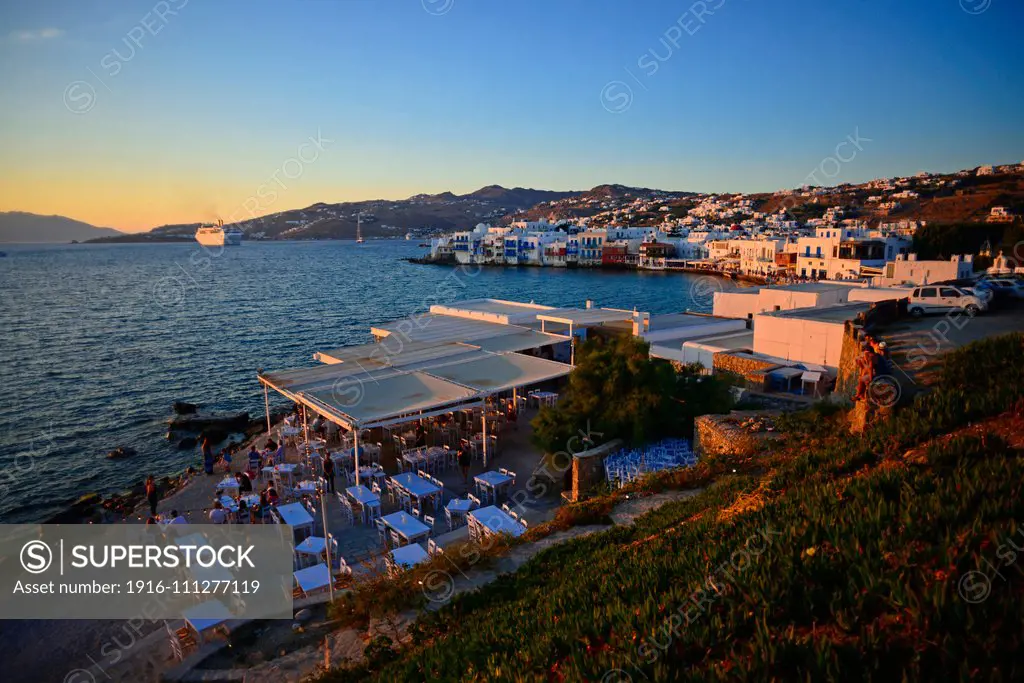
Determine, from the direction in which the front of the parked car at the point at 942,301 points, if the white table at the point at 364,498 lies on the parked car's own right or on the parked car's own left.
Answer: on the parked car's own right

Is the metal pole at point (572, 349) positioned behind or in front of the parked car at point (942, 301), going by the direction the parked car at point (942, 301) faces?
behind

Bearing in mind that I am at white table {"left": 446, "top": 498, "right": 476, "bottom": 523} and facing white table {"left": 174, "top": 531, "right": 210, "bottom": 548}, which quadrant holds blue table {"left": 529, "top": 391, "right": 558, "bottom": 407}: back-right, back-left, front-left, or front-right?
back-right

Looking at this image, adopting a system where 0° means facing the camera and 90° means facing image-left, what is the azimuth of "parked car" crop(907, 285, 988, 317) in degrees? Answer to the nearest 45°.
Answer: approximately 270°

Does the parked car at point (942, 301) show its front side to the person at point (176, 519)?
no

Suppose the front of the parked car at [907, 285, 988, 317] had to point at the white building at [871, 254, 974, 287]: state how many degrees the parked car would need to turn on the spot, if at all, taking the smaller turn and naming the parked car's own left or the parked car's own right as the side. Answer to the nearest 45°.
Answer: approximately 90° to the parked car's own left

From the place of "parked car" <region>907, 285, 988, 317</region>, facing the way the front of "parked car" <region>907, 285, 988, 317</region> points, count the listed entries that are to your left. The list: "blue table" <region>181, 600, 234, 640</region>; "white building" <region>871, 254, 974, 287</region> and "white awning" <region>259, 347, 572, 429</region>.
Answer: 1

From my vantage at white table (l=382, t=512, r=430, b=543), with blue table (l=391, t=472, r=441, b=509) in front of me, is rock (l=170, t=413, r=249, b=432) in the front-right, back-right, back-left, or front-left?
front-left

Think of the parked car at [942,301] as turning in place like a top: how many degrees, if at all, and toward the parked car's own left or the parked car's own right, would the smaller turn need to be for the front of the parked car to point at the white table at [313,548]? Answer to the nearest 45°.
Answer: approximately 135° to the parked car's own right

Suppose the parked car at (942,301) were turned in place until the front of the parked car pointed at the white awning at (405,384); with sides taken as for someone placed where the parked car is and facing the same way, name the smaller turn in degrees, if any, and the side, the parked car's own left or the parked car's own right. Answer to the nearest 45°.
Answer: approximately 135° to the parked car's own right
